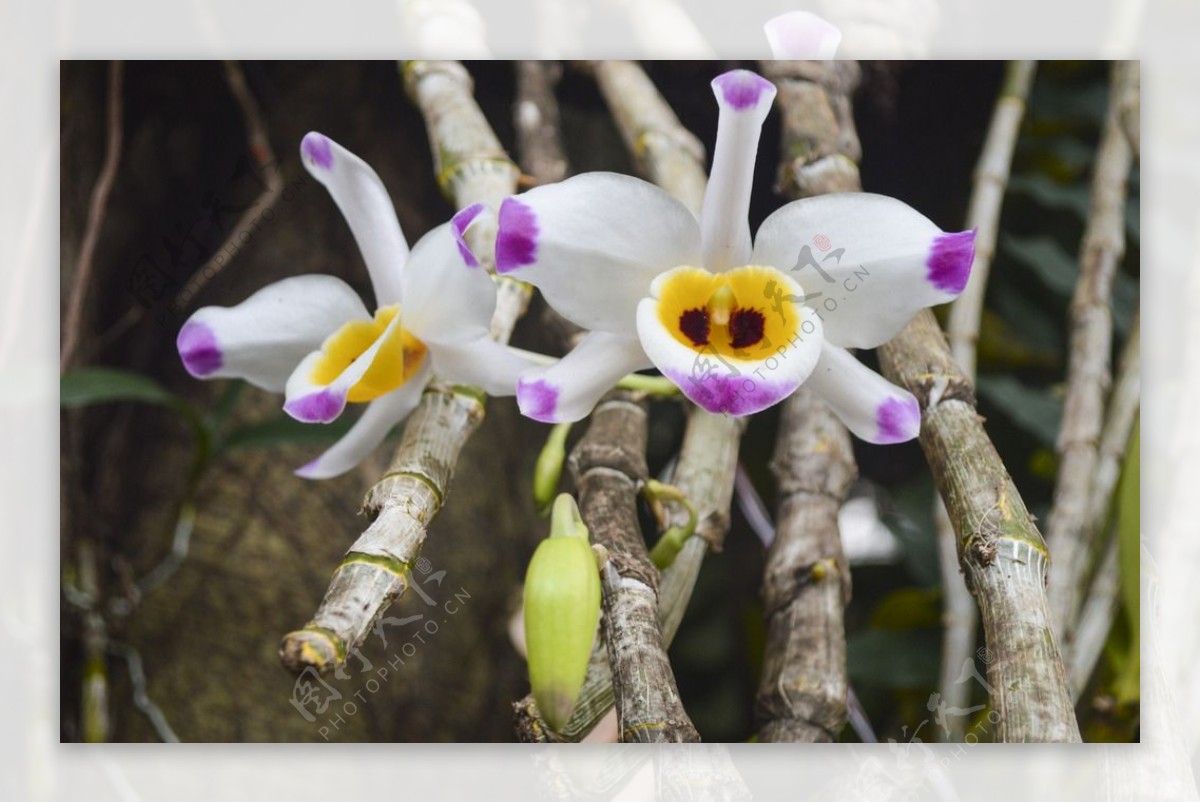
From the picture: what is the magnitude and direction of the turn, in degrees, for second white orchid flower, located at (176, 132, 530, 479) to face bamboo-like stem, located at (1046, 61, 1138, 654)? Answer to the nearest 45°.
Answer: approximately 135° to its left

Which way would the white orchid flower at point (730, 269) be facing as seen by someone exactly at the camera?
facing the viewer

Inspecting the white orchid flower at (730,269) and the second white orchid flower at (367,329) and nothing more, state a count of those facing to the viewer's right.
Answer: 0

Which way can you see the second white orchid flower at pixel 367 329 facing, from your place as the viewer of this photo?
facing the viewer and to the left of the viewer
